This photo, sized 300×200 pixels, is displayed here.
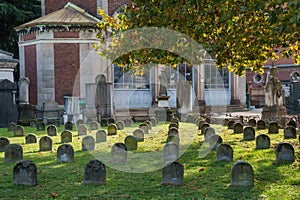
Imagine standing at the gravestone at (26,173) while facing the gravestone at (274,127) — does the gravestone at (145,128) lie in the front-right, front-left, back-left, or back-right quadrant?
front-left

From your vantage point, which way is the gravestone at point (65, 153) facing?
toward the camera

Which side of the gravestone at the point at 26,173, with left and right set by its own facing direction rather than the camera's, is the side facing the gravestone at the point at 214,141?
left

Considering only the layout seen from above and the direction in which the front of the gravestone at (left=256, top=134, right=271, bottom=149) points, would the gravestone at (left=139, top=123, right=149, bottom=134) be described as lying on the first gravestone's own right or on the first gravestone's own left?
on the first gravestone's own right

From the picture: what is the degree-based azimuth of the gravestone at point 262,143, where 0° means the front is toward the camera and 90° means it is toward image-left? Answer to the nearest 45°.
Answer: approximately 0°

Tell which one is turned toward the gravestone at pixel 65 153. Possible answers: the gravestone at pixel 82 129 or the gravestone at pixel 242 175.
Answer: the gravestone at pixel 82 129

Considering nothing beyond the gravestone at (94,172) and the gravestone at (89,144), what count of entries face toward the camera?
2

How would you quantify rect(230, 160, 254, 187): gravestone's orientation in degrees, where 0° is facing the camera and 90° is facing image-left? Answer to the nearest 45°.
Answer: approximately 0°

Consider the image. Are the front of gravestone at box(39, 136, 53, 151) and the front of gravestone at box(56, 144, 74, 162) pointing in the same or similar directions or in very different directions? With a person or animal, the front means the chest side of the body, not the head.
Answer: same or similar directions

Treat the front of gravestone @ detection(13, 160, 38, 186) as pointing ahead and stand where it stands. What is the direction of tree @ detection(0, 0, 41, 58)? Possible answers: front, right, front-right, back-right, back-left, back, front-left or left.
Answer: back

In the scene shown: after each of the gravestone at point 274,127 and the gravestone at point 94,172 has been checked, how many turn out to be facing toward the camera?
2

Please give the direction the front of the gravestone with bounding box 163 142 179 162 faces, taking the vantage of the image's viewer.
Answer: facing the viewer

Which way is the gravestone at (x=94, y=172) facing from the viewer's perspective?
toward the camera

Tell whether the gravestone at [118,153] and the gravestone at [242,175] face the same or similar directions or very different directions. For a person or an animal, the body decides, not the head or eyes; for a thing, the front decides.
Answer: same or similar directions

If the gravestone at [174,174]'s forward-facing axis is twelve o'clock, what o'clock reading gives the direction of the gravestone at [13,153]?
the gravestone at [13,153] is roughly at 4 o'clock from the gravestone at [174,174].

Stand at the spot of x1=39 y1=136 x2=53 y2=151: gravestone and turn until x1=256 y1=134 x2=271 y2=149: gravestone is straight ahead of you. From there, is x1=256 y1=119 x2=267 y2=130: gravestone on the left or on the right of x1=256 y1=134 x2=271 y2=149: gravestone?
left
